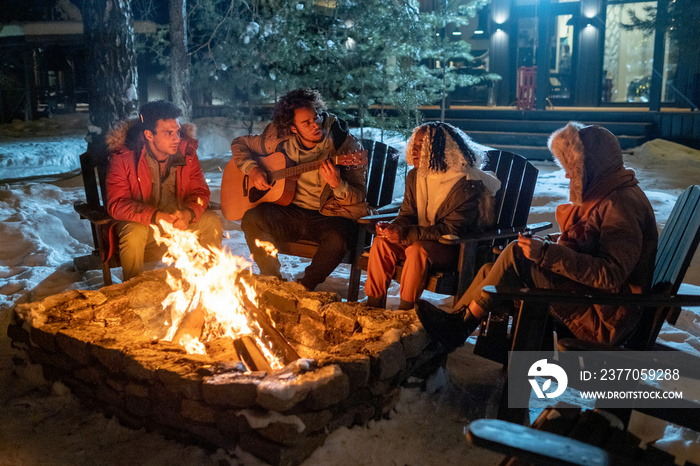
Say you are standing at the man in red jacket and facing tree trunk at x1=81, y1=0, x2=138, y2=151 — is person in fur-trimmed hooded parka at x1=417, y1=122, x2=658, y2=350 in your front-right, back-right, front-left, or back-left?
back-right

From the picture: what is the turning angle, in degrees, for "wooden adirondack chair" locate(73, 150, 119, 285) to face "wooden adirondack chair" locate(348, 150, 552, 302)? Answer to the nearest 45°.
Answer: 0° — it already faces it

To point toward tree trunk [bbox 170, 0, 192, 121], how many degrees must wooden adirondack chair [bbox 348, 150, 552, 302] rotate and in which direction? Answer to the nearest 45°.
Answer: approximately 90° to its right

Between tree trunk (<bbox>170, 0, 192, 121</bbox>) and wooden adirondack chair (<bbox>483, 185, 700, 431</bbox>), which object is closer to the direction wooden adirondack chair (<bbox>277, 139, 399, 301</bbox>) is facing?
the wooden adirondack chair

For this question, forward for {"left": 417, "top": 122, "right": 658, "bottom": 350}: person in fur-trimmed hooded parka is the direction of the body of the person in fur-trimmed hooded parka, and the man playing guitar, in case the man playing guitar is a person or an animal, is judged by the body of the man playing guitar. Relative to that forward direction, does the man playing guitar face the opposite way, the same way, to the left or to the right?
to the left

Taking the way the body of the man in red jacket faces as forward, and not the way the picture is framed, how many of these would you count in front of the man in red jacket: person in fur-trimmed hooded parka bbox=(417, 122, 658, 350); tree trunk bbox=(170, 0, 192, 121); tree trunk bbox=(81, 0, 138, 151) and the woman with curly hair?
2

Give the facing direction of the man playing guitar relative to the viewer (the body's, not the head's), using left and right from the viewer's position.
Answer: facing the viewer

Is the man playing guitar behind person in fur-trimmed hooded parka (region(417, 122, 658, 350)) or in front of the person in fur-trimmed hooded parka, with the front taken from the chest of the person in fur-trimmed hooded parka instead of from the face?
in front

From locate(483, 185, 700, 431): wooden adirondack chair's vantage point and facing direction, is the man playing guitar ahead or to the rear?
ahead

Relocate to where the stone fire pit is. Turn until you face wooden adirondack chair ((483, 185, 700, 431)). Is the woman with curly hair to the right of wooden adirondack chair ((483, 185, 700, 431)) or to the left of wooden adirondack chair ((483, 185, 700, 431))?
left

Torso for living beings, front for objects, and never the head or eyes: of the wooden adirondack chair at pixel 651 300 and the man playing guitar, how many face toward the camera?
1

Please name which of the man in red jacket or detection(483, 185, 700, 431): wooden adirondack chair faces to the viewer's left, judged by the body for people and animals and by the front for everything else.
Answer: the wooden adirondack chair

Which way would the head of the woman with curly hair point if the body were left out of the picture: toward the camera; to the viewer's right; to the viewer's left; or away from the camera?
to the viewer's left

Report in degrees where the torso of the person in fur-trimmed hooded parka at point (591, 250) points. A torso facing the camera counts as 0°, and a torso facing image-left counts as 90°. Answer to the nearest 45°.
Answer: approximately 90°

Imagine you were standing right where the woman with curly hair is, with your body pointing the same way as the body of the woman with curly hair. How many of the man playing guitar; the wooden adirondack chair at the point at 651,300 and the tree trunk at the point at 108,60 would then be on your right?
2

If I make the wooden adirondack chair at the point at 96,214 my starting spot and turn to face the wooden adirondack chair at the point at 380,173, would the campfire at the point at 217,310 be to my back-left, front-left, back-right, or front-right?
front-right

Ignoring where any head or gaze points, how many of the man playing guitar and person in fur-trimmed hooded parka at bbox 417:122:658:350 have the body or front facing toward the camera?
1

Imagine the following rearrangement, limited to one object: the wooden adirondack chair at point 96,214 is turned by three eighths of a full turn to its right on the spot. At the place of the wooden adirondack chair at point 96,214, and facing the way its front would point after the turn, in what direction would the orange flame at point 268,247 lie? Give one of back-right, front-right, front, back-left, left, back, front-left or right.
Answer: back-left

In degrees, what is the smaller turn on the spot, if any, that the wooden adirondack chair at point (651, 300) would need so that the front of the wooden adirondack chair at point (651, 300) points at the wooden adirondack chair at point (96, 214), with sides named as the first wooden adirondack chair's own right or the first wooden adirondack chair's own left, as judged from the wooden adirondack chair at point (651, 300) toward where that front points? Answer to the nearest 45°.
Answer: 0° — it already faces it
